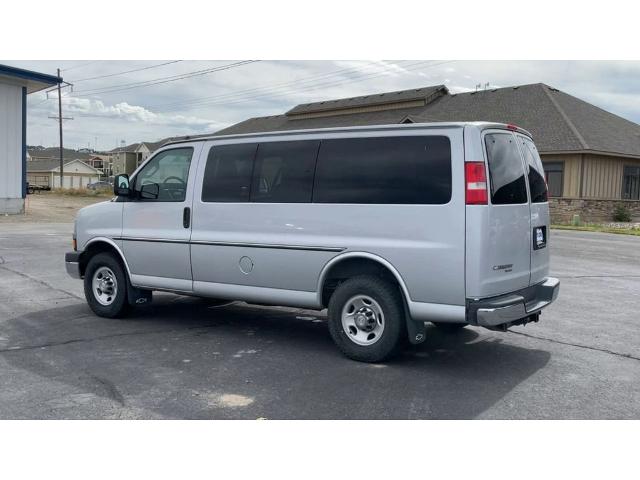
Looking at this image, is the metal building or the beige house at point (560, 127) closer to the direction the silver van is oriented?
the metal building

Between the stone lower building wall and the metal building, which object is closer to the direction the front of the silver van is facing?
the metal building

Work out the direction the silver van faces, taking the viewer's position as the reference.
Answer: facing away from the viewer and to the left of the viewer

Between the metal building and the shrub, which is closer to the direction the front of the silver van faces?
the metal building

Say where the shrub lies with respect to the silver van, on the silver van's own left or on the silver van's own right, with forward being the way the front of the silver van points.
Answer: on the silver van's own right

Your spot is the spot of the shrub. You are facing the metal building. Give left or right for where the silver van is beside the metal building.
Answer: left

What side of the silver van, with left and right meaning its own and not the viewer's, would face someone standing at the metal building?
front

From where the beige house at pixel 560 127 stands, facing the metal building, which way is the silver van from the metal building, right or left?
left

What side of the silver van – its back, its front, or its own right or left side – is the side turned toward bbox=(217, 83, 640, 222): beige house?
right
